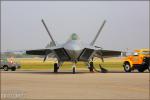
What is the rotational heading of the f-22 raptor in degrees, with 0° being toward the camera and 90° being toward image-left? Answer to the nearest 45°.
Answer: approximately 0°

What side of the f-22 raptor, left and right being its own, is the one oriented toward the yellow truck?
left
